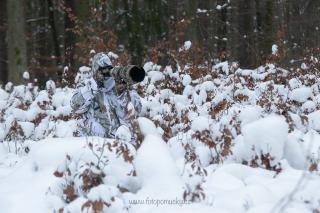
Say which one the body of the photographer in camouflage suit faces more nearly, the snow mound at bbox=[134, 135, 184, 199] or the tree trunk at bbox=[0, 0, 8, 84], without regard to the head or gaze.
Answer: the snow mound

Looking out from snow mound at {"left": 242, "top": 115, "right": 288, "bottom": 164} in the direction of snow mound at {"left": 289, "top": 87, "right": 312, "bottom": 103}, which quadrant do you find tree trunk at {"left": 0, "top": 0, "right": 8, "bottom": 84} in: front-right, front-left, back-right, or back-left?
front-left

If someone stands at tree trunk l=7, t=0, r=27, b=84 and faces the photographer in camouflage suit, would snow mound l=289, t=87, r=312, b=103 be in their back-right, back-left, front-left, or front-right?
front-left

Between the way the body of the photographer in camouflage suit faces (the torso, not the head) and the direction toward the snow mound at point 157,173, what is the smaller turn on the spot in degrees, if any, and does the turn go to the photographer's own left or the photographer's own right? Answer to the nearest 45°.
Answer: approximately 45° to the photographer's own right

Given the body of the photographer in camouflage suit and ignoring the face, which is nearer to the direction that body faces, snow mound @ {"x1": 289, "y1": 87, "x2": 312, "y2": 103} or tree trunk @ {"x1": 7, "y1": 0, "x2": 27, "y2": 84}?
the snow mound

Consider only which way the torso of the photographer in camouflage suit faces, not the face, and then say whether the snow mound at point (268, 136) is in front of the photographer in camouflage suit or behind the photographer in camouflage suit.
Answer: in front

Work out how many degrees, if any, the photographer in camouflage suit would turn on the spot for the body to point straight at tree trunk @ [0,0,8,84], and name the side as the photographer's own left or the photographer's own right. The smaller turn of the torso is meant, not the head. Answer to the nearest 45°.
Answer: approximately 135° to the photographer's own left

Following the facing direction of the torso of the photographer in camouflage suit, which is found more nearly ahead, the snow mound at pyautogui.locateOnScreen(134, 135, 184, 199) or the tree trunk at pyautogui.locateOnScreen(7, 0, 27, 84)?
the snow mound

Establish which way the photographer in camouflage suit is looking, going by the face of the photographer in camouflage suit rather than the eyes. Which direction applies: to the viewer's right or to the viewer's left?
to the viewer's right

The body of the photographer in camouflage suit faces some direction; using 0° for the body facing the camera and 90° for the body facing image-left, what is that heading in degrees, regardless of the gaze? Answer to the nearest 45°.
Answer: approximately 315°

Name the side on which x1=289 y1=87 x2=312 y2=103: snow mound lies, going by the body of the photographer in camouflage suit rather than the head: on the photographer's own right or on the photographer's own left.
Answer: on the photographer's own left

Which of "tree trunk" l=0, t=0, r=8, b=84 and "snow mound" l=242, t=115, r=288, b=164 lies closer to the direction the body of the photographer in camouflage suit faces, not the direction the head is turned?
the snow mound
